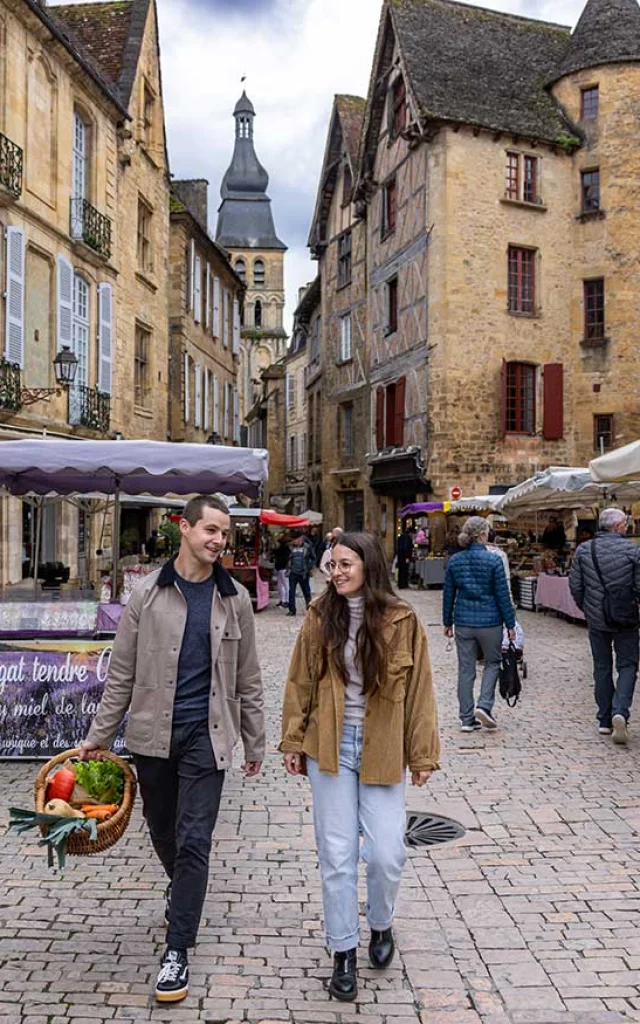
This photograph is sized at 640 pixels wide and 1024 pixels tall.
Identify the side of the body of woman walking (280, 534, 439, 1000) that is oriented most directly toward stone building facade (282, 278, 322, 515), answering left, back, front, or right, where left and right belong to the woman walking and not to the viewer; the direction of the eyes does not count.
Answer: back

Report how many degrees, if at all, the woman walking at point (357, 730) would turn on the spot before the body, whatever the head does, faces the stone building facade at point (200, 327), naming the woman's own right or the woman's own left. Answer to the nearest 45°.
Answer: approximately 180°

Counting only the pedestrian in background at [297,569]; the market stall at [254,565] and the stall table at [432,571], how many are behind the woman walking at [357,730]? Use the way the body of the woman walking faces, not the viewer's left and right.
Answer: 3

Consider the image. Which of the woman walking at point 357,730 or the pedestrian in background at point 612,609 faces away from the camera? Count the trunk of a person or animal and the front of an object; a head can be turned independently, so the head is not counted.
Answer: the pedestrian in background

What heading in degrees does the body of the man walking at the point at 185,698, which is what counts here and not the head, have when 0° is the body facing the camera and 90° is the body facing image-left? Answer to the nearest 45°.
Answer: approximately 0°

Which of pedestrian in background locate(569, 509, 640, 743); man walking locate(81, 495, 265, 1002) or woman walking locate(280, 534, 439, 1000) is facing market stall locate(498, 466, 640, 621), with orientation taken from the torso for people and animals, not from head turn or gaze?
the pedestrian in background

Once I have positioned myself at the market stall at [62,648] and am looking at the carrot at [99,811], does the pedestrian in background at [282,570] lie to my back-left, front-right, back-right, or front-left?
back-left

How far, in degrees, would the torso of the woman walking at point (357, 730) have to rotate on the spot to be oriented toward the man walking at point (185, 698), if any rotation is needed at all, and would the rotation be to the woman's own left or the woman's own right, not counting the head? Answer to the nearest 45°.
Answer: approximately 90° to the woman's own right

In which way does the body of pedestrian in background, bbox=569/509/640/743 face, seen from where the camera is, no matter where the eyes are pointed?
away from the camera

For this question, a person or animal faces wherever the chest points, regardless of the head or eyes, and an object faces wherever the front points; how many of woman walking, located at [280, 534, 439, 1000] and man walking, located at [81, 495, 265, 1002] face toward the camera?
2

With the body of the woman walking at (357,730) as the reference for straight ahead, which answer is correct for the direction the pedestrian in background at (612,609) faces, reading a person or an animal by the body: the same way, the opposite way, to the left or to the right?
the opposite way

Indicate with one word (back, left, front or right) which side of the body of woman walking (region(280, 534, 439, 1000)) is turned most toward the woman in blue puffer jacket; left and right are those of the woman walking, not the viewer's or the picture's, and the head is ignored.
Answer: back
